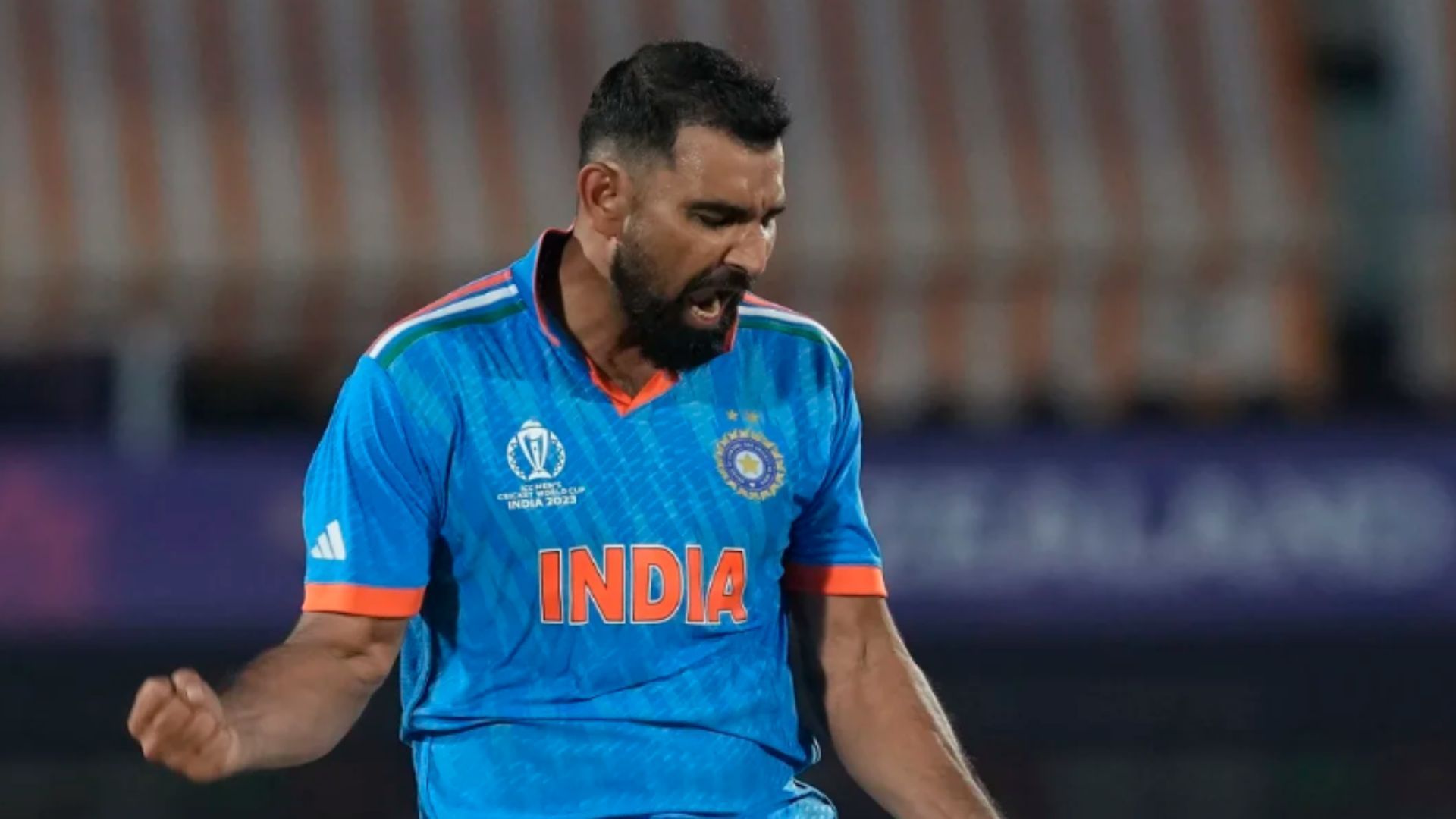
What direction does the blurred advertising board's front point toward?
toward the camera

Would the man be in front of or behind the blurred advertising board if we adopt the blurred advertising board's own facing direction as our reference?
in front

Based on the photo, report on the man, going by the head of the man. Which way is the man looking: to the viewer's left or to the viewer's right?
to the viewer's right
